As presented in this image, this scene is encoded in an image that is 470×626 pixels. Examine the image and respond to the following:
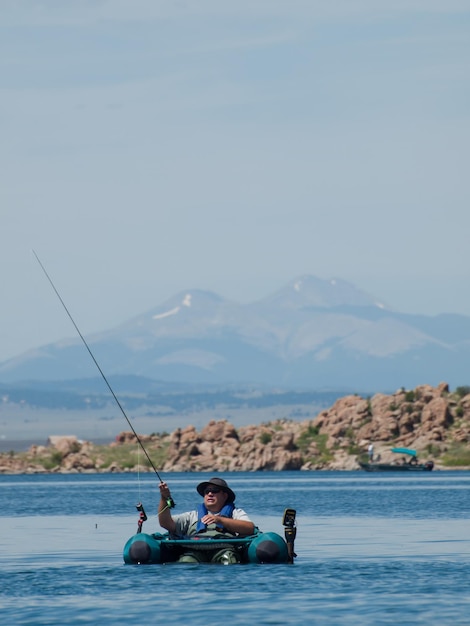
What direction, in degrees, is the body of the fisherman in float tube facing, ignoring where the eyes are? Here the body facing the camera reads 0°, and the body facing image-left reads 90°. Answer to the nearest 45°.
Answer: approximately 0°
